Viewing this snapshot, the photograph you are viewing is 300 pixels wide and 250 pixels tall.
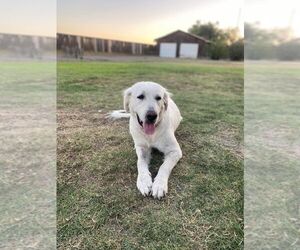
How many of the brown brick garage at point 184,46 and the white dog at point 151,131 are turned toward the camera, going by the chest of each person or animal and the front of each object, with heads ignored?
2

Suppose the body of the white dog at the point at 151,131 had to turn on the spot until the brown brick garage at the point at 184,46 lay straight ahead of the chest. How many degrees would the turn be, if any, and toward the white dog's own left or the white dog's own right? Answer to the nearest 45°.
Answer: approximately 180°

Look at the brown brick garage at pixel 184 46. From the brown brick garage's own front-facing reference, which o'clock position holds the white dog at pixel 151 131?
The white dog is roughly at 12 o'clock from the brown brick garage.

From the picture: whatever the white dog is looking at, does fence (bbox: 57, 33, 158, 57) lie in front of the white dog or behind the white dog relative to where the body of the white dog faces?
behind

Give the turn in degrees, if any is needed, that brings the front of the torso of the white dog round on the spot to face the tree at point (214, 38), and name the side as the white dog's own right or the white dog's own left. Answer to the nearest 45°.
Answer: approximately 180°

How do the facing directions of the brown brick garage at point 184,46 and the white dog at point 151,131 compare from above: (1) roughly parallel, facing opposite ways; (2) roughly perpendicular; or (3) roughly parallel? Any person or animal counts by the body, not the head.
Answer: roughly parallel

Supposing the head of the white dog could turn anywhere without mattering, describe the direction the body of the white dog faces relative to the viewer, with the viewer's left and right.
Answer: facing the viewer

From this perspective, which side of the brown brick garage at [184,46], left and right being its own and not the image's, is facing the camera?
front
